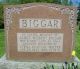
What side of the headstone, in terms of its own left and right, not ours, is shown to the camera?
front
